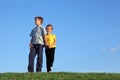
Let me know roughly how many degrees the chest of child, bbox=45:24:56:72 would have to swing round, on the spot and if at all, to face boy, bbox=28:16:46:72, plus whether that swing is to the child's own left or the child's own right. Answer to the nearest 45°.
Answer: approximately 45° to the child's own right

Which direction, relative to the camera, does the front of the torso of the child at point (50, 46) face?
toward the camera
